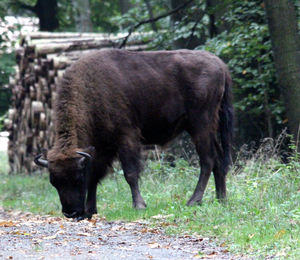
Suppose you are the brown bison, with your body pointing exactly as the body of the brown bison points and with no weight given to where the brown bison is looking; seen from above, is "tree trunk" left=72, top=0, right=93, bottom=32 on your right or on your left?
on your right

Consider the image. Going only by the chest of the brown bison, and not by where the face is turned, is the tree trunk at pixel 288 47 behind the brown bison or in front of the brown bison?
behind

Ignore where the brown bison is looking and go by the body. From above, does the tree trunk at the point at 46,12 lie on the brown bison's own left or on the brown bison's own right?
on the brown bison's own right

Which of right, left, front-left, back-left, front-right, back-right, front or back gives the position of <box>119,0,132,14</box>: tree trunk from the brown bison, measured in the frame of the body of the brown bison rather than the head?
back-right

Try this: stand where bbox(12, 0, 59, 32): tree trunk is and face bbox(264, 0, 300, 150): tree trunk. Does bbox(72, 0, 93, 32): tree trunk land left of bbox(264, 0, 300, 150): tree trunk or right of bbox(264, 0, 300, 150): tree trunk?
left

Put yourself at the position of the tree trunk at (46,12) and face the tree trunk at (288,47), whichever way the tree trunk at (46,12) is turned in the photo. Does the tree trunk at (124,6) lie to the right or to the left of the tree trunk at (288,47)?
left

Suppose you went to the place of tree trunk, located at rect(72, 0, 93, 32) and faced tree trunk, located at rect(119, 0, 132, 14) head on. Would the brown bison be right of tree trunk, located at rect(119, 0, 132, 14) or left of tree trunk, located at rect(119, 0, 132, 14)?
right

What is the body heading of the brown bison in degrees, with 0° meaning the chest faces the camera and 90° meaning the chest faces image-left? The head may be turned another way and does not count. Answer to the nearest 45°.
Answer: approximately 45°

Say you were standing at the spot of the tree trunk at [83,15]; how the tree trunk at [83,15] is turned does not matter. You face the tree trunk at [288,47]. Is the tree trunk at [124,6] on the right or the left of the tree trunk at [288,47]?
left
